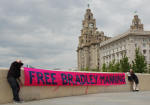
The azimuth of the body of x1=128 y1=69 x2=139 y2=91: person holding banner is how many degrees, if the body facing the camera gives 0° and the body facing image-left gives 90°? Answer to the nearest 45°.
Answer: approximately 90°

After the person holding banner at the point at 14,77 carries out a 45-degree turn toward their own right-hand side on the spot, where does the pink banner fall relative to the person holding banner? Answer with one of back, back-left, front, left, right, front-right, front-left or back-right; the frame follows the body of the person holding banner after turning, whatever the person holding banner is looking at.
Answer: left

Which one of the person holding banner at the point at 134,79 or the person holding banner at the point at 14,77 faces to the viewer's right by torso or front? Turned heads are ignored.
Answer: the person holding banner at the point at 14,77

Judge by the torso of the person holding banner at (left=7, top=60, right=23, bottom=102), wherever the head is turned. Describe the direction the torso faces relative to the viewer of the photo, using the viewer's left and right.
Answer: facing to the right of the viewer

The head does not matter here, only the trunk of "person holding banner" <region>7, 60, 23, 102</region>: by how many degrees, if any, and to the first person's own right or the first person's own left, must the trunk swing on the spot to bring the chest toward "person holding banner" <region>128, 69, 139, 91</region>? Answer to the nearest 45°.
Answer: approximately 45° to the first person's own left
